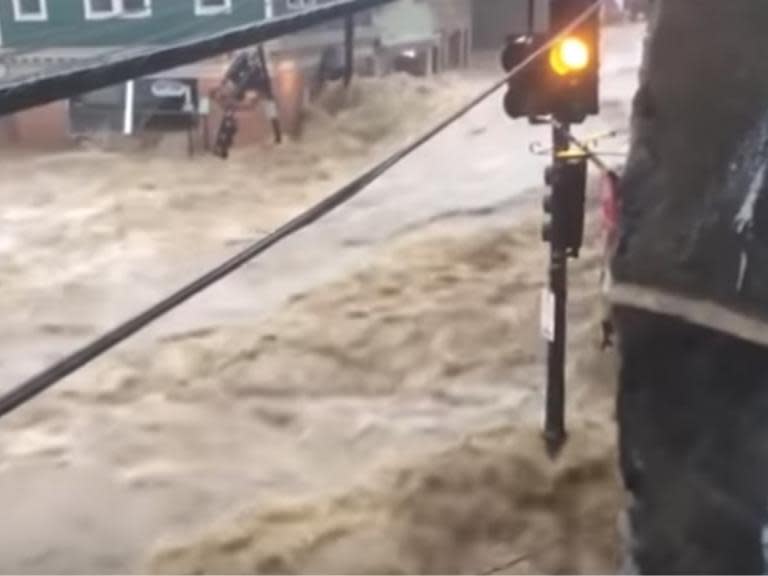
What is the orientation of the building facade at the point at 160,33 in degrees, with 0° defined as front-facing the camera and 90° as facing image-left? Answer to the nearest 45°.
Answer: approximately 315°

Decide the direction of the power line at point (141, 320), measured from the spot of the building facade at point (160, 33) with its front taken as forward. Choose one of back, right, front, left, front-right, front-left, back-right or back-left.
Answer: front-right

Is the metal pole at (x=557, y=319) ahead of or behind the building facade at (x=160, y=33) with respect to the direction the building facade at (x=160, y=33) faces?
ahead
